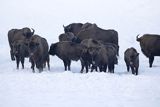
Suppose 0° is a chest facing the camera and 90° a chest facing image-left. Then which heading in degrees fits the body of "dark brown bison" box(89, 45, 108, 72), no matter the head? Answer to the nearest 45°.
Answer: approximately 45°

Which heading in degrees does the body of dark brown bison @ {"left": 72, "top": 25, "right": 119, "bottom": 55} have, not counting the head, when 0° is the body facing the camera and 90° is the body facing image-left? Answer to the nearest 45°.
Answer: approximately 90°

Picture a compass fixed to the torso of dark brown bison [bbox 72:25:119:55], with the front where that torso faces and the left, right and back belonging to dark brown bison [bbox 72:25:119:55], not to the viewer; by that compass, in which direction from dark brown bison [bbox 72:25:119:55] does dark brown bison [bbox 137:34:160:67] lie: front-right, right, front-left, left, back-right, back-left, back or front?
back

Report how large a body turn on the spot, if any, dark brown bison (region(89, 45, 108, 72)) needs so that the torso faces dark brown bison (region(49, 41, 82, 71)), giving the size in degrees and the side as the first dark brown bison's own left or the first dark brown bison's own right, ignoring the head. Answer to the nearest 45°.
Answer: approximately 90° to the first dark brown bison's own right
